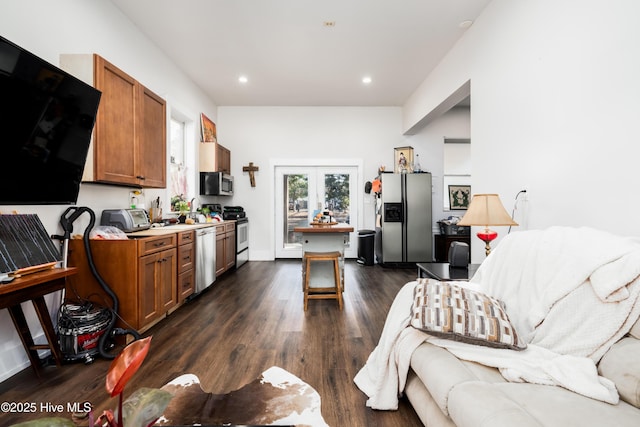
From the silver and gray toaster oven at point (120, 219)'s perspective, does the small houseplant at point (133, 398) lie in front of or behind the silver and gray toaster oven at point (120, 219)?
in front

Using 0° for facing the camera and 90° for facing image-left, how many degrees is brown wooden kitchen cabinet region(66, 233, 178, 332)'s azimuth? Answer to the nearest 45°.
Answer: approximately 315°

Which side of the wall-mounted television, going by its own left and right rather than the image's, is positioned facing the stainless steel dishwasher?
left

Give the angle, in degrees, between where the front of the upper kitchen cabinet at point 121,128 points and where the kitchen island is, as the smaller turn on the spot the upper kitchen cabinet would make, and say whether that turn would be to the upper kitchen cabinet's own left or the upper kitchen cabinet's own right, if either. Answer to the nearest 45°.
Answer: approximately 45° to the upper kitchen cabinet's own left

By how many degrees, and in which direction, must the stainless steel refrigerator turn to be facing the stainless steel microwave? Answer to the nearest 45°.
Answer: approximately 45° to its right

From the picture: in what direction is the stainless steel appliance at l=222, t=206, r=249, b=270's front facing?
to the viewer's right

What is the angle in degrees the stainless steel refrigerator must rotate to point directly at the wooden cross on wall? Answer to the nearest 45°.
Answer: approximately 90° to its right

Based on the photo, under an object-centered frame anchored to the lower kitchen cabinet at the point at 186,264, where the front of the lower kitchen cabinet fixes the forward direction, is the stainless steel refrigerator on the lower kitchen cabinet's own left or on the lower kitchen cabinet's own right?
on the lower kitchen cabinet's own left

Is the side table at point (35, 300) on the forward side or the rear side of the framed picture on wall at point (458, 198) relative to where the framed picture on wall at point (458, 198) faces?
on the forward side

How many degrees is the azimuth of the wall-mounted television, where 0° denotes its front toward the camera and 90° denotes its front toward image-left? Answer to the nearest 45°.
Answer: approximately 315°

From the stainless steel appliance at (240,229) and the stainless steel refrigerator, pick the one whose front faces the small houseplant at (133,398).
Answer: the stainless steel refrigerator

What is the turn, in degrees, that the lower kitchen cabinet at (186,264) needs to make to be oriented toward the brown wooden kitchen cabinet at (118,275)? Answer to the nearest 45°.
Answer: approximately 90° to its right

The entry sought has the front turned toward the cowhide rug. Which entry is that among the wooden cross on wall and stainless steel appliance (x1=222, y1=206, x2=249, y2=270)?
the wooden cross on wall

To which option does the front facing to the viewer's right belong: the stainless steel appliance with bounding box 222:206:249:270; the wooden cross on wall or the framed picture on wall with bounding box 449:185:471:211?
the stainless steel appliance

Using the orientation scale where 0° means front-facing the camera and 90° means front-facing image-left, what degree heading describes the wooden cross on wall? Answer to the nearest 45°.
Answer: approximately 0°
